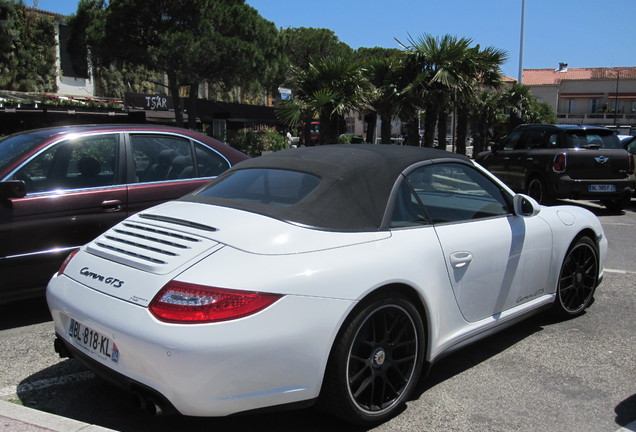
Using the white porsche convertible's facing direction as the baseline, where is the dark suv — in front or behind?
in front

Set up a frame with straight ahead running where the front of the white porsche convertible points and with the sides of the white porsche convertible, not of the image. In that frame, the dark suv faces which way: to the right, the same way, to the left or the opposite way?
to the left

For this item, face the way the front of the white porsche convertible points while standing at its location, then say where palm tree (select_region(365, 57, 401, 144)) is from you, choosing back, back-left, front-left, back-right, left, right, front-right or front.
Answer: front-left

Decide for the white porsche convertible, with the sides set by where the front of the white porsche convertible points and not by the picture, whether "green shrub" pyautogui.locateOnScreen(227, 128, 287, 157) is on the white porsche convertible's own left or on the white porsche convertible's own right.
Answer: on the white porsche convertible's own left

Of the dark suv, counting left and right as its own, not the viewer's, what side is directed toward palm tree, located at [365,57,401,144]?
front

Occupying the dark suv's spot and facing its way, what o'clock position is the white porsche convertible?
The white porsche convertible is roughly at 8 o'clock from the dark suv.

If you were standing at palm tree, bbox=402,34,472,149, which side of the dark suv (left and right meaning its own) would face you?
front

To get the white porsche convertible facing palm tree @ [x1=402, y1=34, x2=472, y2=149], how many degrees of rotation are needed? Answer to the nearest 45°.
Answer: approximately 45° to its left

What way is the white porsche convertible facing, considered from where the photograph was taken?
facing away from the viewer and to the right of the viewer

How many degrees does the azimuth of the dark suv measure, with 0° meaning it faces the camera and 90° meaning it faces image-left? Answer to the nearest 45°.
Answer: approximately 135°

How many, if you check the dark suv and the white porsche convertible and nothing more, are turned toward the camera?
0

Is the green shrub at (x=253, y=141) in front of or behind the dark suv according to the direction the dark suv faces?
in front
